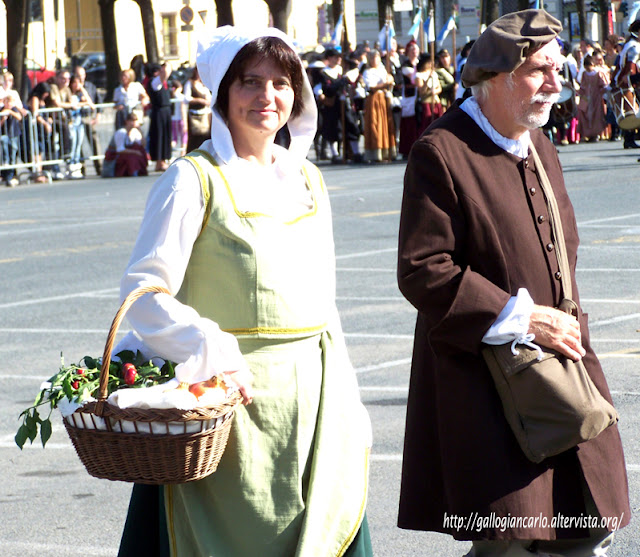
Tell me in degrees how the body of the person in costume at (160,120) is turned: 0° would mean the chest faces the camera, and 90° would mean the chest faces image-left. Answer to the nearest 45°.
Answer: approximately 315°

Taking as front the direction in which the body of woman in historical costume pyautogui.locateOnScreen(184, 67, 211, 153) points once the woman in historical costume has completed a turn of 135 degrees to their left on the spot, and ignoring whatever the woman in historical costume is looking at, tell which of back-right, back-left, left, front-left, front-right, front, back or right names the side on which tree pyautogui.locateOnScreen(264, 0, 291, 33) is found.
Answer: front

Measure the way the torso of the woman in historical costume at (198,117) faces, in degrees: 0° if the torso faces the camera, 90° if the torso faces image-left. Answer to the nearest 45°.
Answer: approximately 315°

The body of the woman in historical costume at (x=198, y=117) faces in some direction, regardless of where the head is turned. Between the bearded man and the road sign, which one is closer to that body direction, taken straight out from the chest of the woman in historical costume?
the bearded man

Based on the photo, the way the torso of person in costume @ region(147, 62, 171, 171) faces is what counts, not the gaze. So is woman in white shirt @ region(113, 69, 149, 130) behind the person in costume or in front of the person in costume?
behind

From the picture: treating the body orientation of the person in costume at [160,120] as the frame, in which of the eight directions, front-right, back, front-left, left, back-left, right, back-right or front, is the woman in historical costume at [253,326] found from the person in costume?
front-right

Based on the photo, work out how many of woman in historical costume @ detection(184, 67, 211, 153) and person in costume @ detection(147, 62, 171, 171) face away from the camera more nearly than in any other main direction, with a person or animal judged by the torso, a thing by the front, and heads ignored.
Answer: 0
